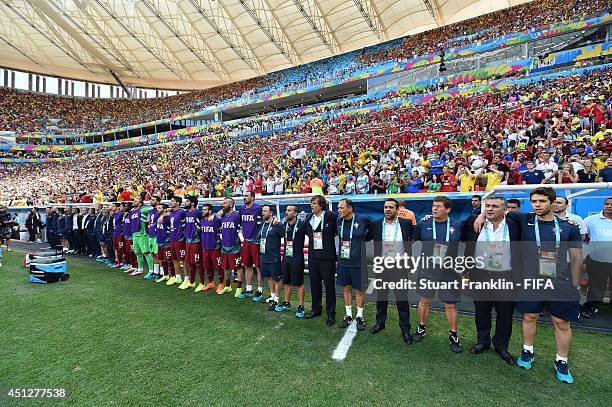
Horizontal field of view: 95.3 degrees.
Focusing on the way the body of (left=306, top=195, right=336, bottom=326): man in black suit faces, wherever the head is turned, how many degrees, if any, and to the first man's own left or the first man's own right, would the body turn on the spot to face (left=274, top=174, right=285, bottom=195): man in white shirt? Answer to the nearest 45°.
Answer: approximately 135° to the first man's own right

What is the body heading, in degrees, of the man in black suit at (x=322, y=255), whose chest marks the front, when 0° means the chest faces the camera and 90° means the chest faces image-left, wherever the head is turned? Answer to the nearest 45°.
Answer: approximately 45°

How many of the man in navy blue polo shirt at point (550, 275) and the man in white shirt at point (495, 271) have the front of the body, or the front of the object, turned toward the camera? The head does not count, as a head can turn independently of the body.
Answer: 2

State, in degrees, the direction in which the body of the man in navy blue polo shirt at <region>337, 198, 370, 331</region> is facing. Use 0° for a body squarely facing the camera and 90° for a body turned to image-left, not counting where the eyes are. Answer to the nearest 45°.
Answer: approximately 45°

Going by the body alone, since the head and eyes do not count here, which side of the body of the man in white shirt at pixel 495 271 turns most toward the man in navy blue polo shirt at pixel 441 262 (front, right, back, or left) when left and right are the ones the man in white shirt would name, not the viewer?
right

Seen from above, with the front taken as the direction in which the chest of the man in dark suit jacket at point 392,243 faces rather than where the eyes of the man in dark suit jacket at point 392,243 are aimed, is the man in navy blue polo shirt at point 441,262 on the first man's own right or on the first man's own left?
on the first man's own left

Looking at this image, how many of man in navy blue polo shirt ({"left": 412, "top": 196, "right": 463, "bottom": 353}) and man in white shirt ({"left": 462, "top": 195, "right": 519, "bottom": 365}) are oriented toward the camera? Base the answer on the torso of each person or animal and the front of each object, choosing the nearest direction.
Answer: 2

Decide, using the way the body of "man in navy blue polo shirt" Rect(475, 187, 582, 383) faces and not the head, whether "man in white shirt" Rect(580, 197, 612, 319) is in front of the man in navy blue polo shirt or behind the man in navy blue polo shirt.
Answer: behind

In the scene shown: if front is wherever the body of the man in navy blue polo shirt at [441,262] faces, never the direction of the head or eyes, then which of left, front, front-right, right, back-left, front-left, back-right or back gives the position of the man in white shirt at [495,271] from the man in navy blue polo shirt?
left

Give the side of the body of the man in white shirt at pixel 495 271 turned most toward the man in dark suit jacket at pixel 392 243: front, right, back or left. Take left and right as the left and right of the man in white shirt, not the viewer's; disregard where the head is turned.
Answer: right

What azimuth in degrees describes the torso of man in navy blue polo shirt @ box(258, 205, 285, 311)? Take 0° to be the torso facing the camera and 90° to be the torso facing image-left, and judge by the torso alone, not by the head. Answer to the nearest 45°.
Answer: approximately 45°
